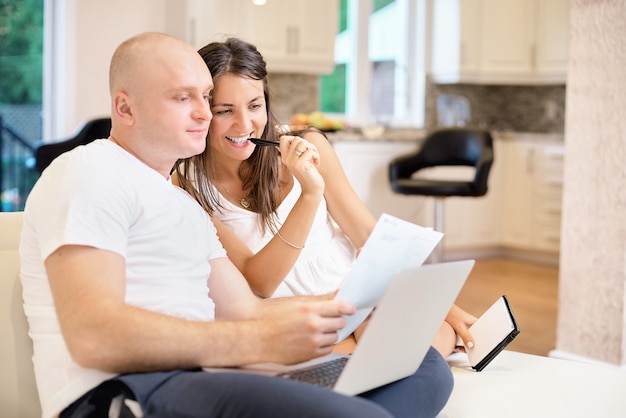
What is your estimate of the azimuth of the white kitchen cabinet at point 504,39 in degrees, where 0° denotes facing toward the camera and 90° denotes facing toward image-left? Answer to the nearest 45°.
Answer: approximately 0°

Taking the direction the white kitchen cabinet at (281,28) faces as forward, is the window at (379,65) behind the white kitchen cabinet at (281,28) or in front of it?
behind

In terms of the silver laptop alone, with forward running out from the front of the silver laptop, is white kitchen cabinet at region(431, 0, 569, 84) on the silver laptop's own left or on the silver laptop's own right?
on the silver laptop's own right

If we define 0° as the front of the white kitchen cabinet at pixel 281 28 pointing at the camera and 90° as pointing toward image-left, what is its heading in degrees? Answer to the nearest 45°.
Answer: approximately 0°

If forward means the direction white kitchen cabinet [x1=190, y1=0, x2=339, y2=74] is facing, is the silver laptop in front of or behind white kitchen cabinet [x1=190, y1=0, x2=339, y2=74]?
in front

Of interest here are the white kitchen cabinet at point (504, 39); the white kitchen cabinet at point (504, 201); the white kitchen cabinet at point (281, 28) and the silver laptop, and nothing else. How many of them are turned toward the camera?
3
